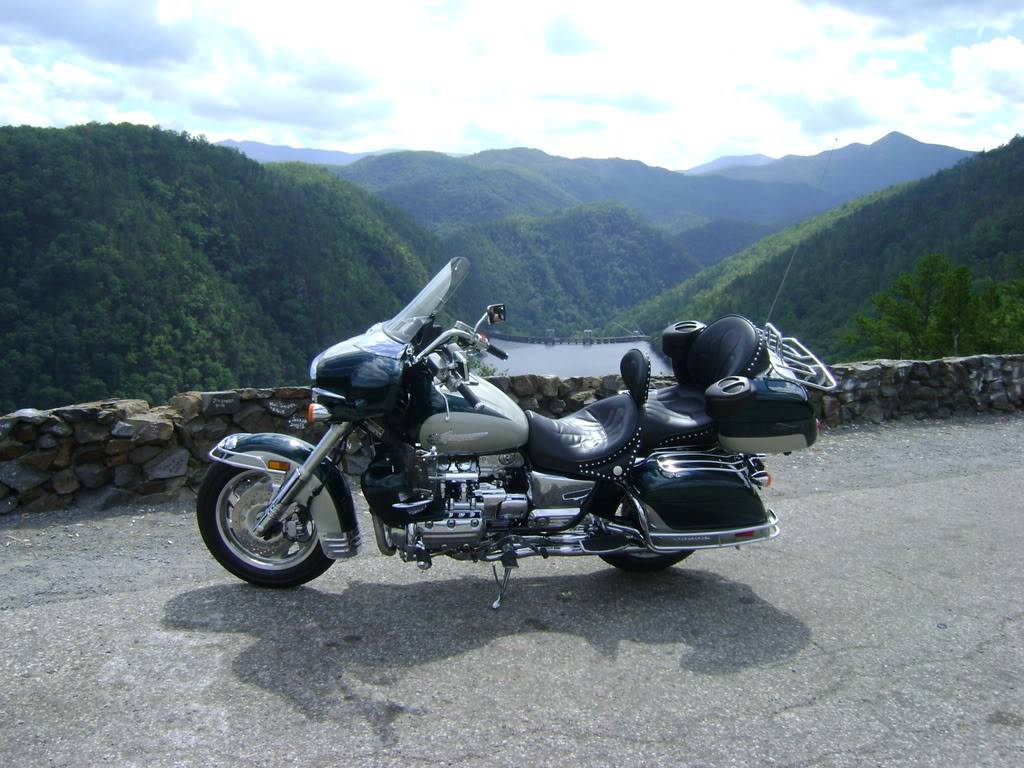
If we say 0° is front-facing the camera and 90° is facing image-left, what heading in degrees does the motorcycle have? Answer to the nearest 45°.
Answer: approximately 90°

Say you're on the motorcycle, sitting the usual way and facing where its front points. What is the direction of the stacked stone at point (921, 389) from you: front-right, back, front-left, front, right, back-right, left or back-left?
back-right
